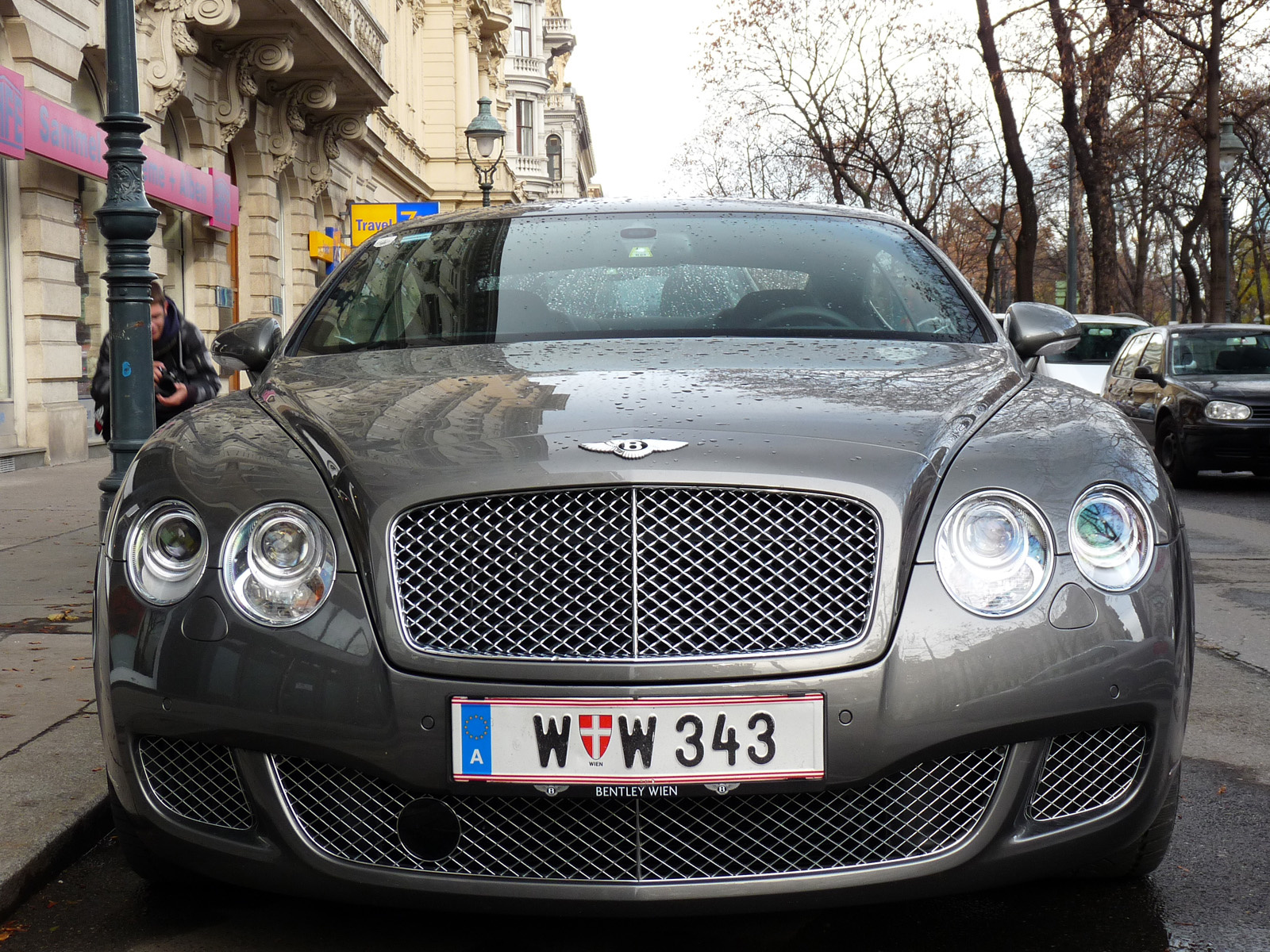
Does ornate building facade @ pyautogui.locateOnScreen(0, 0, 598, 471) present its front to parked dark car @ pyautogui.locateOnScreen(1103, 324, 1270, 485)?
yes

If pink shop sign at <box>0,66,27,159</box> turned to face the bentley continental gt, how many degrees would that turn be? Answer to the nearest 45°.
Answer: approximately 45° to its right

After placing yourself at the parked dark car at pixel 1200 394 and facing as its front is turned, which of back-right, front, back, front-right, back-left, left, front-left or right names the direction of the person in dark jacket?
right

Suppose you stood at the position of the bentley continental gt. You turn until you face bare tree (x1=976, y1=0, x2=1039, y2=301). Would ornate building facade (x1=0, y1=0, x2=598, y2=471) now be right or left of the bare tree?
left

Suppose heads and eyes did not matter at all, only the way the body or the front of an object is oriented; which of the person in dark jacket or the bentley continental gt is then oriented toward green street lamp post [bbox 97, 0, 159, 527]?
the person in dark jacket

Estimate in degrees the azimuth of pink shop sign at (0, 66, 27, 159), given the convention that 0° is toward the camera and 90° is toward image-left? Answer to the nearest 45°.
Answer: approximately 315°

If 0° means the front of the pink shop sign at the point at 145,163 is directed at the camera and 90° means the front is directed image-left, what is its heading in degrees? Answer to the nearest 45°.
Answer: approximately 315°

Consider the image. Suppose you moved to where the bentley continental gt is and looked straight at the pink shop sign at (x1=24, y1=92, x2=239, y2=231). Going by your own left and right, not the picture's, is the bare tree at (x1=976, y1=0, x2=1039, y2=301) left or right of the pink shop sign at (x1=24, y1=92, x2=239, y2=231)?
right

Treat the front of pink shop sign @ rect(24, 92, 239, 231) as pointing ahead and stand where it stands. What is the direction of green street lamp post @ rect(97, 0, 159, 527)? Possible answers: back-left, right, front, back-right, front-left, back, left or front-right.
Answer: front-right

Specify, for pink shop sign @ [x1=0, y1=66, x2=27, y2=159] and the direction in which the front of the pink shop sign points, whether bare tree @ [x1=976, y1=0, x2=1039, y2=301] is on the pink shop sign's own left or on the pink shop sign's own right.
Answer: on the pink shop sign's own left

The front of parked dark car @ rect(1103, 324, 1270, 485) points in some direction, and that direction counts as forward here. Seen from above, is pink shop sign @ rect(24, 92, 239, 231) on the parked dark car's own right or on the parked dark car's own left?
on the parked dark car's own right
